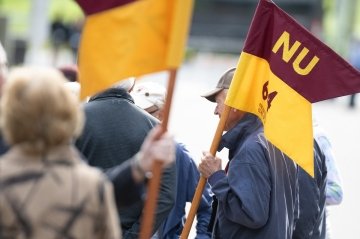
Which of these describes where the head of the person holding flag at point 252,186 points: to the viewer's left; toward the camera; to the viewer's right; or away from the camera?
to the viewer's left

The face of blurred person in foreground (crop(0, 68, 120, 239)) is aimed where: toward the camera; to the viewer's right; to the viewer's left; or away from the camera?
away from the camera

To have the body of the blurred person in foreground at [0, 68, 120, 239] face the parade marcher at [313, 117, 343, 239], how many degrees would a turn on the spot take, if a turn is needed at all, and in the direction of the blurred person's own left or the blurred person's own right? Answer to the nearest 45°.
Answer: approximately 45° to the blurred person's own right

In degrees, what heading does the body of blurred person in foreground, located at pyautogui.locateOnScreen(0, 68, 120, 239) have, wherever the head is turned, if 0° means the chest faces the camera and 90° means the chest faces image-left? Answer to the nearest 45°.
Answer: approximately 180°

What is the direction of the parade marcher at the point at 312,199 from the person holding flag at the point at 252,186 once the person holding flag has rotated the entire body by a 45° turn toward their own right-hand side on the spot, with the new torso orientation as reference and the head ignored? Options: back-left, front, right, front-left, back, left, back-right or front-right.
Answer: right

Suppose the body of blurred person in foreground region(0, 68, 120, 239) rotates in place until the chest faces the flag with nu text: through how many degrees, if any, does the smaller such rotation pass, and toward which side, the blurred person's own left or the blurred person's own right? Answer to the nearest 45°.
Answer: approximately 45° to the blurred person's own right

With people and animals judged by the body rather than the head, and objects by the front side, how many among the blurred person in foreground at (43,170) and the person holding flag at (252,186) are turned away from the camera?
1

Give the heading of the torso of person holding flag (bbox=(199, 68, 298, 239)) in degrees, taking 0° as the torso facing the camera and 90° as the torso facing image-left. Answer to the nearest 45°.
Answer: approximately 90°

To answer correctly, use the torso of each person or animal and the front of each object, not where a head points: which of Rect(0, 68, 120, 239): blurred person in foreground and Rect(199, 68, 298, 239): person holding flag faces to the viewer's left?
the person holding flag

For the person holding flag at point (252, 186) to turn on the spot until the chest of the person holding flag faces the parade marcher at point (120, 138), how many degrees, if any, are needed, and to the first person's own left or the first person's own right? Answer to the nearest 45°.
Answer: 0° — they already face them
